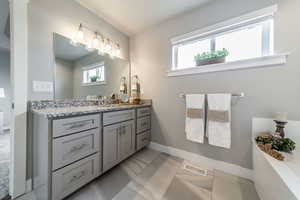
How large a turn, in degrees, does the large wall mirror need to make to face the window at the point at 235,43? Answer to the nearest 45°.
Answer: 0° — it already faces it

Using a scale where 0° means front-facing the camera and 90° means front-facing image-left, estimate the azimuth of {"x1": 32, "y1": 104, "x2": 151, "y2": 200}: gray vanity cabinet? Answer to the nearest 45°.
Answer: approximately 315°

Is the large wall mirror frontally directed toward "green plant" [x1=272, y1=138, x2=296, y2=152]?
yes

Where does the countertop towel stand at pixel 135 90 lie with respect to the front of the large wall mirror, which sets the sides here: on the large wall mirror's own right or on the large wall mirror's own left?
on the large wall mirror's own left
